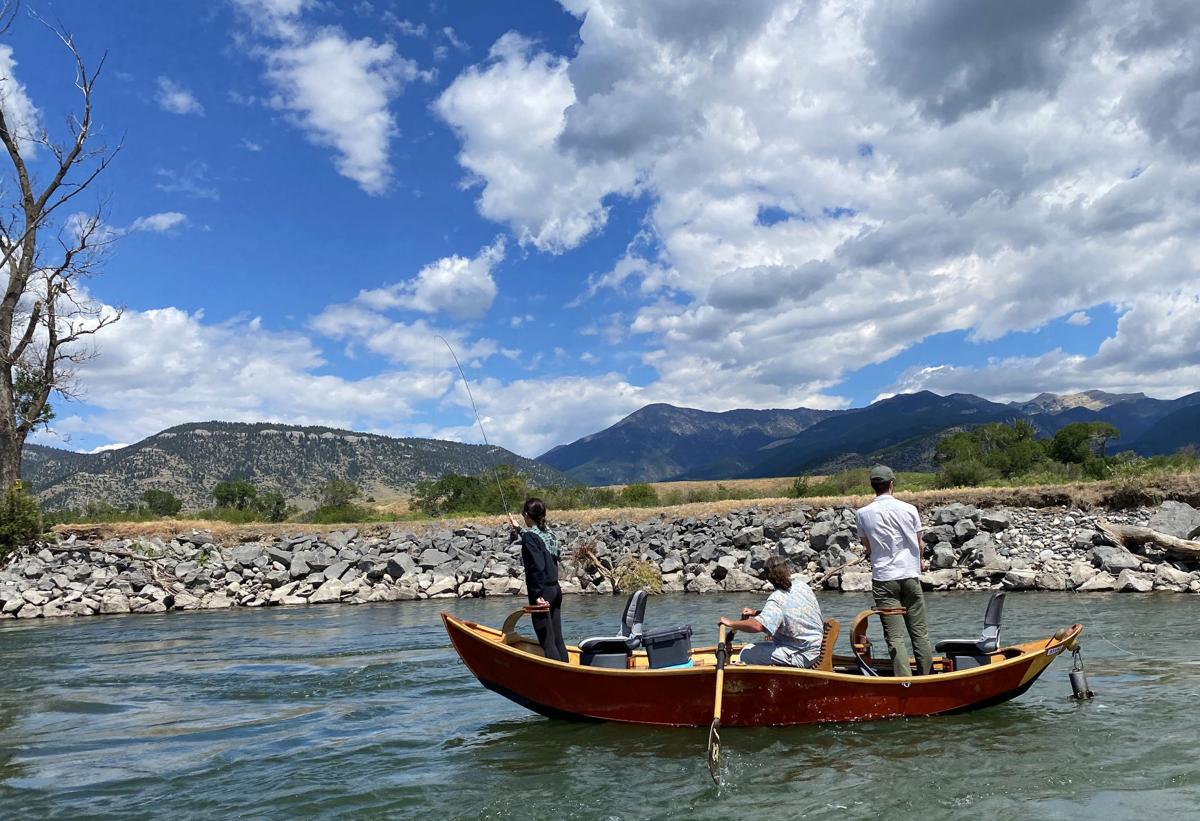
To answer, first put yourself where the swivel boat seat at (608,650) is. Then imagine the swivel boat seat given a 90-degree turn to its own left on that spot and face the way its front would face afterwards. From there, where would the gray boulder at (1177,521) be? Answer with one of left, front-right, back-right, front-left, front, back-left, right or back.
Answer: back-left

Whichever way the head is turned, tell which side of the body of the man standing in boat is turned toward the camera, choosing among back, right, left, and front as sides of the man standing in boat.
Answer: back

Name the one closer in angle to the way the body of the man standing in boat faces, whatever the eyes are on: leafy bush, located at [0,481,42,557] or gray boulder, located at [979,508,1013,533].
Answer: the gray boulder

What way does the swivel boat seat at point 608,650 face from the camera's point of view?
to the viewer's left

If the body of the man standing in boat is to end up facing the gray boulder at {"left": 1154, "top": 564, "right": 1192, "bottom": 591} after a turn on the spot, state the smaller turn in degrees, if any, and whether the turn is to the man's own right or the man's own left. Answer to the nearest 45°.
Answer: approximately 45° to the man's own right

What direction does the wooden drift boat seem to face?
to the viewer's left

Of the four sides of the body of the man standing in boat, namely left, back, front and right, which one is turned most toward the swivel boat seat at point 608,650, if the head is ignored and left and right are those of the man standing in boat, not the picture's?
left

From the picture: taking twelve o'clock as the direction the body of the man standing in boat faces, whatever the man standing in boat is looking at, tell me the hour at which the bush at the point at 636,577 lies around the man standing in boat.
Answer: The bush is roughly at 11 o'clock from the man standing in boat.

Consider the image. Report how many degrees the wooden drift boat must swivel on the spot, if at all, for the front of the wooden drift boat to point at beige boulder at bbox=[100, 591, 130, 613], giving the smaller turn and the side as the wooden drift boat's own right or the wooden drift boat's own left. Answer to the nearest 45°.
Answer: approximately 45° to the wooden drift boat's own right

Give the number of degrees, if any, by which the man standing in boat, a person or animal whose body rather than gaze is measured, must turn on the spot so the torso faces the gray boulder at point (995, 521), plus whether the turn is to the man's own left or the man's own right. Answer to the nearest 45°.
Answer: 0° — they already face it

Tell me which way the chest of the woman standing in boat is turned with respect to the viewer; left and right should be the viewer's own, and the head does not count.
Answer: facing away from the viewer and to the left of the viewer

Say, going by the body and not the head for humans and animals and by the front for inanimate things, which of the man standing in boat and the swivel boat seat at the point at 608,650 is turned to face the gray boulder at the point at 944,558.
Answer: the man standing in boat

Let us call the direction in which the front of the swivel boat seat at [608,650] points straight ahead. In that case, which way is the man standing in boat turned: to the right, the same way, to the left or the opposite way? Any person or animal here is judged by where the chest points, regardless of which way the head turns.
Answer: to the right

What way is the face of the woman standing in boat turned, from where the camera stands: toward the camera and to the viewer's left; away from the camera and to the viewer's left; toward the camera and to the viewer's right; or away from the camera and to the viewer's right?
away from the camera and to the viewer's left
